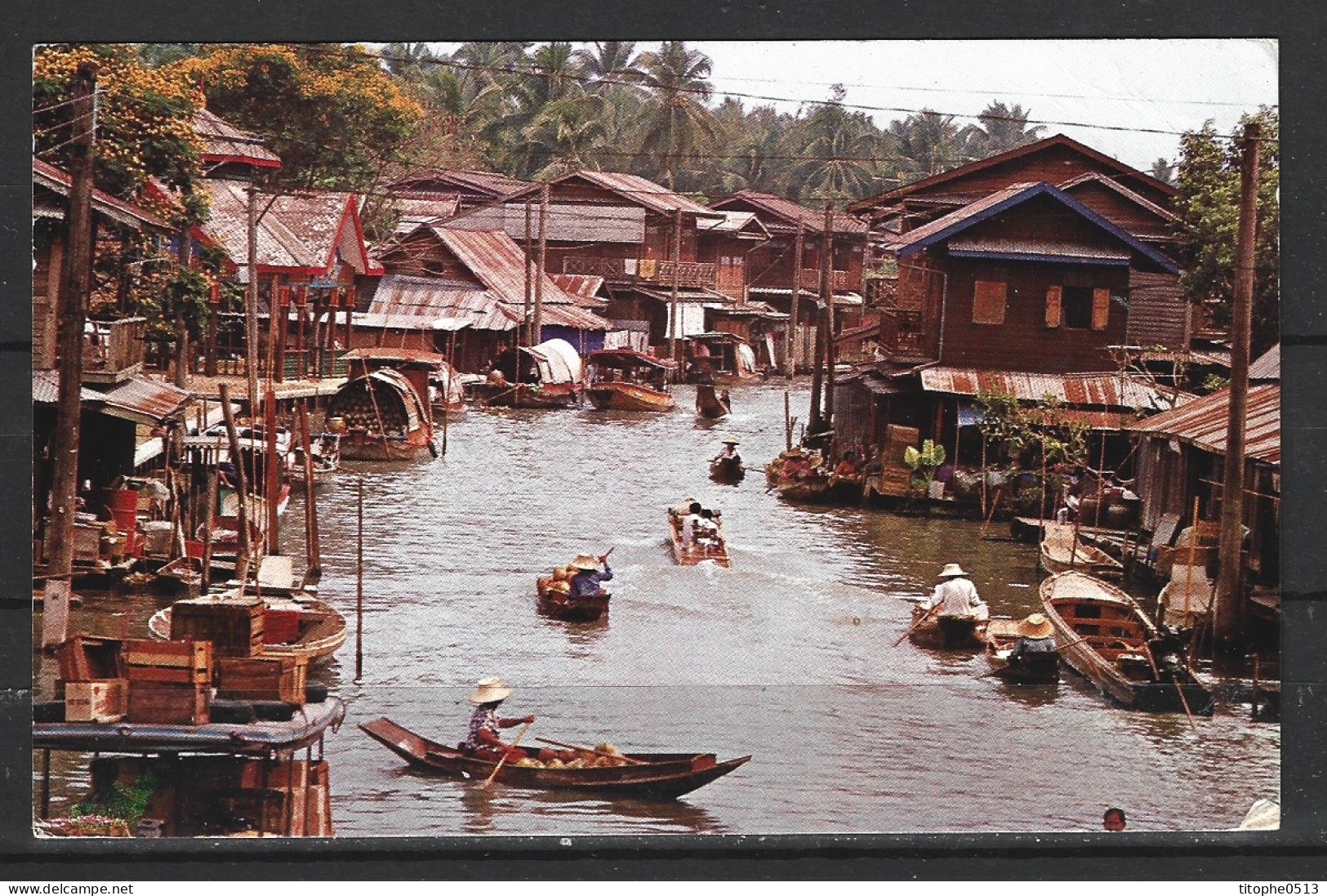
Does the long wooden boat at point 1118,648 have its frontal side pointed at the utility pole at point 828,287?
yes

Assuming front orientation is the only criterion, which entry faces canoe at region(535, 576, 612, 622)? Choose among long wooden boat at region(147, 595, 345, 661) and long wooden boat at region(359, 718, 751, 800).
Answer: long wooden boat at region(147, 595, 345, 661)

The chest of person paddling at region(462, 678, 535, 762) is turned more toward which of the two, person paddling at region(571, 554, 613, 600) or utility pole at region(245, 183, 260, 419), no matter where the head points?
the person paddling

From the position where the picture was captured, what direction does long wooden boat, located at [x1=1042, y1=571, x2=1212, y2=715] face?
facing away from the viewer and to the left of the viewer

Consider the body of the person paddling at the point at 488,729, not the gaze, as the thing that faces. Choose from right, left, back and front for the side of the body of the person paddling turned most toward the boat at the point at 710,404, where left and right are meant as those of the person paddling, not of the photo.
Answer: left

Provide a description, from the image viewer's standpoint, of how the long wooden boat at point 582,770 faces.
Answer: facing to the right of the viewer

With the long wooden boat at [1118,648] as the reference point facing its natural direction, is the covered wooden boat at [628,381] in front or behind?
in front

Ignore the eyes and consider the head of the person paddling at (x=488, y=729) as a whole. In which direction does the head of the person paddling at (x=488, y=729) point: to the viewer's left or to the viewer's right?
to the viewer's right

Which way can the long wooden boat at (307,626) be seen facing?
to the viewer's right

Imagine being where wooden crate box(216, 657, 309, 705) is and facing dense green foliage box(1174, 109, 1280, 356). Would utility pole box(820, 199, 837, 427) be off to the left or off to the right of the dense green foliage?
left

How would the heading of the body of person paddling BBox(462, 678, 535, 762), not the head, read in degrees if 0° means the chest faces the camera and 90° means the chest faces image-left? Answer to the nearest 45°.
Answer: approximately 270°

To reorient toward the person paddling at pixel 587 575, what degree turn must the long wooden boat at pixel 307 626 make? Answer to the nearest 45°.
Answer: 0° — it already faces them
